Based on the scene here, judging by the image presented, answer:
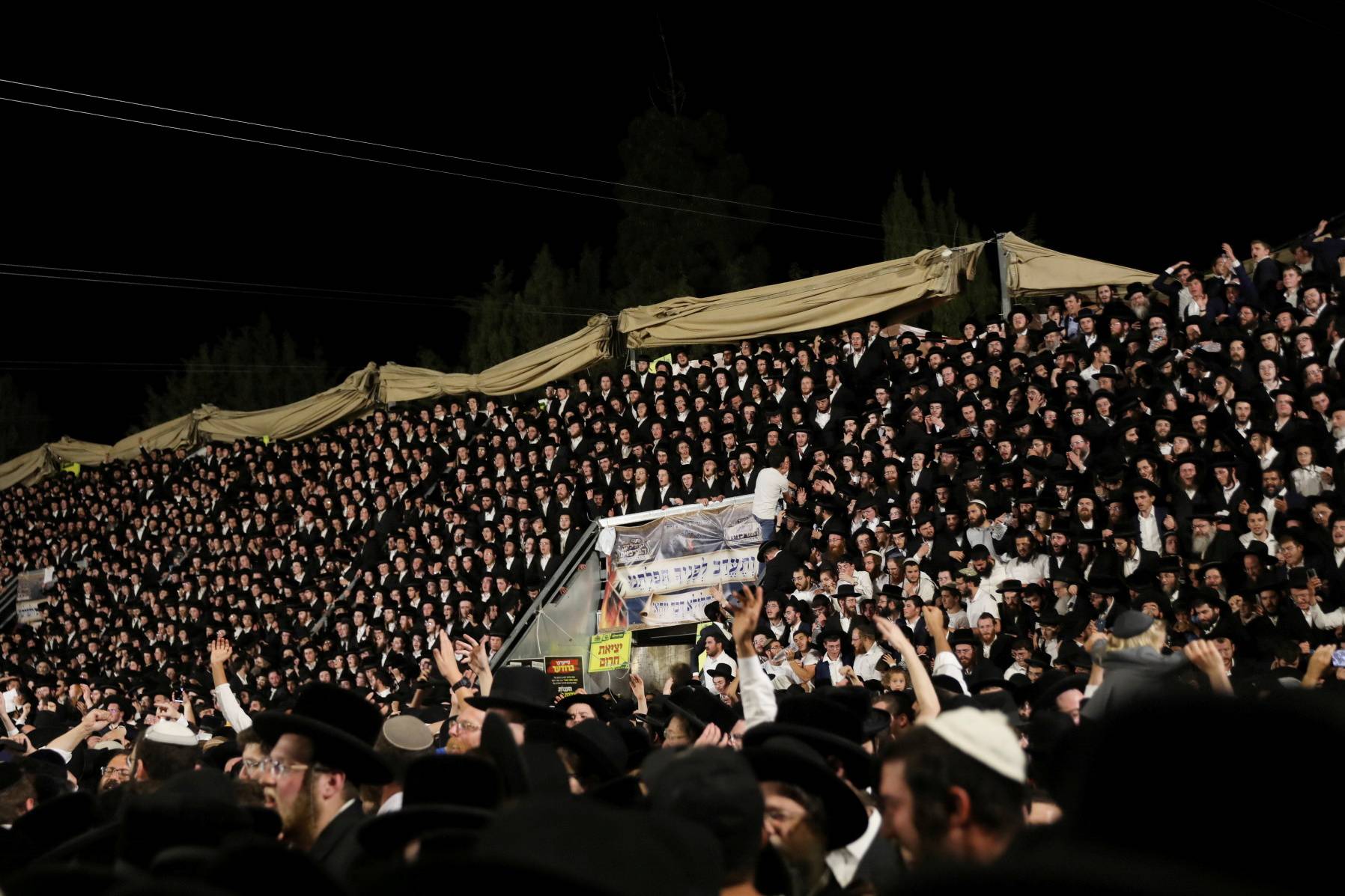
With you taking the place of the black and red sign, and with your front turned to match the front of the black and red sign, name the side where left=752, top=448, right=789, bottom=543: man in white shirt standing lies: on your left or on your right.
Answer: on your left

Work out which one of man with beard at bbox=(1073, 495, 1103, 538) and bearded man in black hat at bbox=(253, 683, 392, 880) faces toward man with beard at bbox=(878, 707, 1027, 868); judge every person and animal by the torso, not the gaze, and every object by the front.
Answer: man with beard at bbox=(1073, 495, 1103, 538)

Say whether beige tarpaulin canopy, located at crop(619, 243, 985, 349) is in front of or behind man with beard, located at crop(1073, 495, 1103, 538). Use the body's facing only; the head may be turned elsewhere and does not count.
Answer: behind

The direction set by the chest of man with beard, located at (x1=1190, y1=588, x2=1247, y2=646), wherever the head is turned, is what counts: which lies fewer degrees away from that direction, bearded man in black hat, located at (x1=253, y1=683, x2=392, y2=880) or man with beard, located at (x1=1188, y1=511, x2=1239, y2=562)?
the bearded man in black hat

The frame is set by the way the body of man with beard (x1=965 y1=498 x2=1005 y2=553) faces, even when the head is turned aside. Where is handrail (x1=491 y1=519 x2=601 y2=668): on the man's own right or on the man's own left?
on the man's own right

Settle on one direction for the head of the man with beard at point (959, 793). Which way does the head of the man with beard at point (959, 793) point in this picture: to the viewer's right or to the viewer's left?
to the viewer's left
